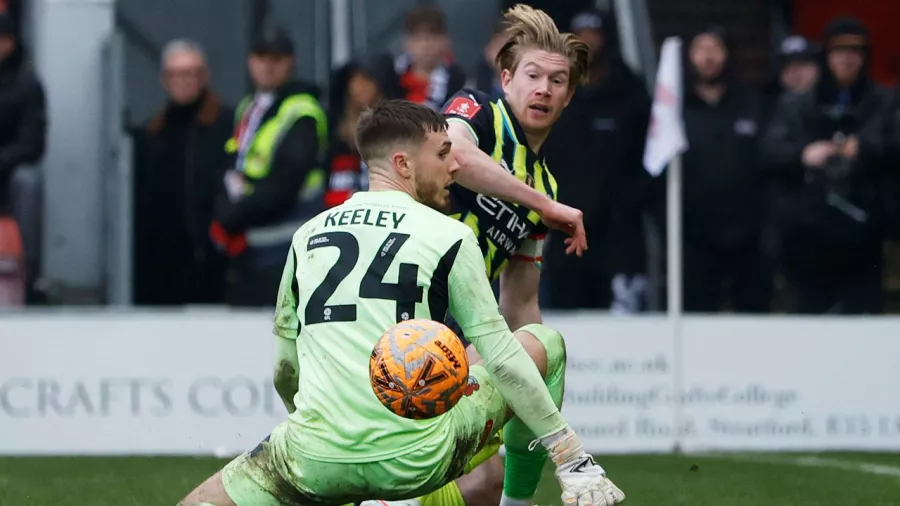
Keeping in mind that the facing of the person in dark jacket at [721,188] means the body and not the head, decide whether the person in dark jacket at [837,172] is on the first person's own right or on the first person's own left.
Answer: on the first person's own left

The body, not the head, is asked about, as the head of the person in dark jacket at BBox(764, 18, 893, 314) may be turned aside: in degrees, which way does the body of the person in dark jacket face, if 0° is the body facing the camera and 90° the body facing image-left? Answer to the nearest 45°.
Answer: approximately 0°

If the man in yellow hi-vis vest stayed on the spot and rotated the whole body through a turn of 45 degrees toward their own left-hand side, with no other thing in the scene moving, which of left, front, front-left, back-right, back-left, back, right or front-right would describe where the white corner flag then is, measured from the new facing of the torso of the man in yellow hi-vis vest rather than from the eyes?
left

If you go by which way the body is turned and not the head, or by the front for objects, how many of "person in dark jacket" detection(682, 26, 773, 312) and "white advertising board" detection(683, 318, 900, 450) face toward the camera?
2

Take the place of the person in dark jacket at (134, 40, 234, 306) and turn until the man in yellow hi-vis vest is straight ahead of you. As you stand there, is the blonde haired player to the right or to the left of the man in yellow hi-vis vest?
right

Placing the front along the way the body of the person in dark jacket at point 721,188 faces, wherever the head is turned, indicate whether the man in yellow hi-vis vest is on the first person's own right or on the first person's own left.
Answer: on the first person's own right

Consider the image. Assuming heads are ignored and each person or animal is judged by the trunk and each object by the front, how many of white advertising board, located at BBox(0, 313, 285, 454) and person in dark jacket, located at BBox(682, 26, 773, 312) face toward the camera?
2
